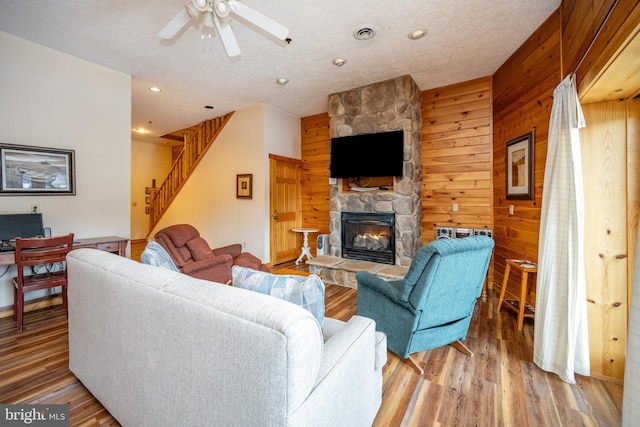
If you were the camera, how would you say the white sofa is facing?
facing away from the viewer and to the right of the viewer

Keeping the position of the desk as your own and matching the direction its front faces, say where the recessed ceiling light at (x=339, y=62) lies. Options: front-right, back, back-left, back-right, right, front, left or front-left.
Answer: front-left

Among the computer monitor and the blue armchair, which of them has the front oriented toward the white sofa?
the computer monitor

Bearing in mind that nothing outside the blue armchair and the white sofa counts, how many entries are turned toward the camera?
0

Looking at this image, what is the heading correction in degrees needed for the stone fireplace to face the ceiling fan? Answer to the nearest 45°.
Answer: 0° — it already faces it

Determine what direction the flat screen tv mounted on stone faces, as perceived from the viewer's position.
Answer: facing the viewer and to the left of the viewer

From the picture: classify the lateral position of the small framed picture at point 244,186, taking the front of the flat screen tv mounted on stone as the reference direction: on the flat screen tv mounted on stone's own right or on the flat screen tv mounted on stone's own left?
on the flat screen tv mounted on stone's own right

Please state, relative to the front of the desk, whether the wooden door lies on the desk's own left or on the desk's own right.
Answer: on the desk's own left

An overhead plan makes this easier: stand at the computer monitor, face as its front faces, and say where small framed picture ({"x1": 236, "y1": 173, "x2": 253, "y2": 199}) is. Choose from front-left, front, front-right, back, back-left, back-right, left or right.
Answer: left

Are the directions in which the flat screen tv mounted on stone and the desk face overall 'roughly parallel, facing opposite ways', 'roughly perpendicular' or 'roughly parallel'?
roughly perpendicular

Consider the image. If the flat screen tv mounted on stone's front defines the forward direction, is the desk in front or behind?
in front

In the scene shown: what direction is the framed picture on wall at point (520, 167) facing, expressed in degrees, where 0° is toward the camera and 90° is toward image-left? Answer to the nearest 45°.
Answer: approximately 45°

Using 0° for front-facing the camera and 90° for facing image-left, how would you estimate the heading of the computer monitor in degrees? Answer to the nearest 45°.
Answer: approximately 0°

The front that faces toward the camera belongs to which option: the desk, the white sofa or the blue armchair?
the desk

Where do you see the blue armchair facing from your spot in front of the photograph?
facing away from the viewer and to the left of the viewer
